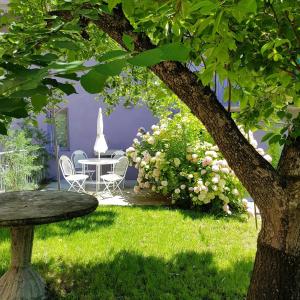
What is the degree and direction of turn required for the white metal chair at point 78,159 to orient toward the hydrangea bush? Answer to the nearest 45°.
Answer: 0° — it already faces it

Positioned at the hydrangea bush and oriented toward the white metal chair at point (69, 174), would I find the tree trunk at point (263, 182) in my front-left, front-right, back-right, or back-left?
back-left

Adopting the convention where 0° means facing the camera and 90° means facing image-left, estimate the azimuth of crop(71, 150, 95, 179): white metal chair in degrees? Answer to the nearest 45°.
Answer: approximately 315°

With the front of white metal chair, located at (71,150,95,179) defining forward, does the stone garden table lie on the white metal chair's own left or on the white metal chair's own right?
on the white metal chair's own right

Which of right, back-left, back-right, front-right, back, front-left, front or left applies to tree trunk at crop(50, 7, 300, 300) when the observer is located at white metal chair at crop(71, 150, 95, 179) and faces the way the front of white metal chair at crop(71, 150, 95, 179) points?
front-right
